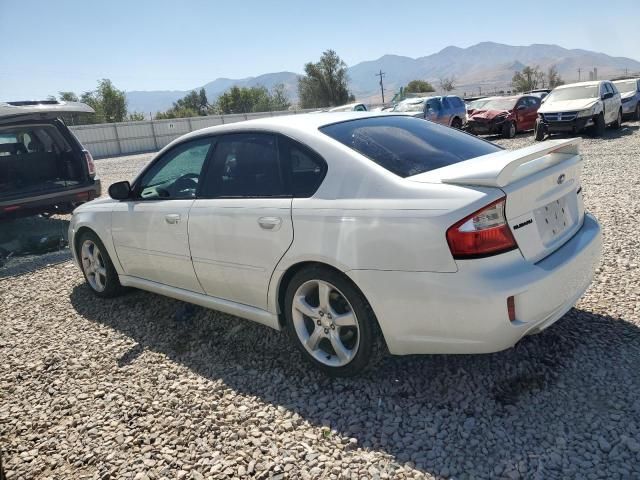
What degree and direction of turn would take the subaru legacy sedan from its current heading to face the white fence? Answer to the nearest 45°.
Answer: approximately 45° to its right

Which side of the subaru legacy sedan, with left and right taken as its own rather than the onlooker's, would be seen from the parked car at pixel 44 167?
front

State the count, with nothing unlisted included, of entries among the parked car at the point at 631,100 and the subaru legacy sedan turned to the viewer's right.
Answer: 0

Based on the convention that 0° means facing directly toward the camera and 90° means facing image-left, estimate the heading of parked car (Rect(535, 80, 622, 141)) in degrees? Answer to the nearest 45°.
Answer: approximately 45°

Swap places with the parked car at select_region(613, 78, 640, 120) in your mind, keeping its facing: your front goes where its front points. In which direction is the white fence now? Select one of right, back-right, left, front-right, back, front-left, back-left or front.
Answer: front-right

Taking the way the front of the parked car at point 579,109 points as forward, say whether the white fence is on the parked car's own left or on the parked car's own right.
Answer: on the parked car's own right

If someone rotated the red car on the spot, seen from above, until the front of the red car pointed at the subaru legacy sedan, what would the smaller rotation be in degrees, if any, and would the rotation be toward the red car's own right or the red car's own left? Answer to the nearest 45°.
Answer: approximately 45° to the red car's own left

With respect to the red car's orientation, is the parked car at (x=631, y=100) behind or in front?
behind

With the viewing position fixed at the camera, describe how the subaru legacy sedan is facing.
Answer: facing away from the viewer and to the left of the viewer

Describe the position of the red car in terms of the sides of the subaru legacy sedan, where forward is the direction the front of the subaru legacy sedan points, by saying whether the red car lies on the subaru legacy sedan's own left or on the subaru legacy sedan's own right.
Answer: on the subaru legacy sedan's own right
